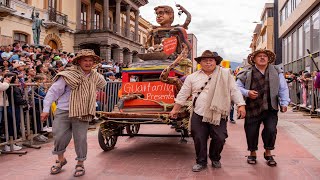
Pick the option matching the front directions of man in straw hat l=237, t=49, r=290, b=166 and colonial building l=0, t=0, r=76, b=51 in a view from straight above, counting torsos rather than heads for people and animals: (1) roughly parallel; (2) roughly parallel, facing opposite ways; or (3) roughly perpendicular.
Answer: roughly perpendicular

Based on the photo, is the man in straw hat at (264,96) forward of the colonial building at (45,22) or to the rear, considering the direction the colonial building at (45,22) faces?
forward

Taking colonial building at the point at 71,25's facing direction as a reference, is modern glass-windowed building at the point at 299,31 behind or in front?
in front

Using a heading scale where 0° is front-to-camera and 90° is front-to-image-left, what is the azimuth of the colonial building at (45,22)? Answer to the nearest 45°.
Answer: approximately 315°

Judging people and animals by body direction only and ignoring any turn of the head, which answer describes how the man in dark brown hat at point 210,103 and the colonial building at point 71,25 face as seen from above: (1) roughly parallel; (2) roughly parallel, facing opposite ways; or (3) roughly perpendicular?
roughly perpendicular

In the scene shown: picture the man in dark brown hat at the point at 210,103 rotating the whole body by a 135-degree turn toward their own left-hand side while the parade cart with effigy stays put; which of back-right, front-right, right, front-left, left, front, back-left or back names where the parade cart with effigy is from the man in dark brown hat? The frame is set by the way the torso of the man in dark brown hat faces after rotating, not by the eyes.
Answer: left

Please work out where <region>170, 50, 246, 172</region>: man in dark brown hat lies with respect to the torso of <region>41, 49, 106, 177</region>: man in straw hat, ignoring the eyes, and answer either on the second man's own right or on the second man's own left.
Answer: on the second man's own left

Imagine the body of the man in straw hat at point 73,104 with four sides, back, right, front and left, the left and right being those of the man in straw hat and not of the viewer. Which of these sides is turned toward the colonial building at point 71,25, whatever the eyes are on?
back

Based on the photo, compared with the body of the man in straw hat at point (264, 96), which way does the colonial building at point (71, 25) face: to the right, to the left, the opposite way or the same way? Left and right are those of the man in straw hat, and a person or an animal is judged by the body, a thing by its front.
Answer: to the left

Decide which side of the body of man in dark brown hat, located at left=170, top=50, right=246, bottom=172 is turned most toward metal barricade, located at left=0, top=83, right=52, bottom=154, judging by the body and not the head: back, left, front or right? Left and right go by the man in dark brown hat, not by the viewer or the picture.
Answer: right

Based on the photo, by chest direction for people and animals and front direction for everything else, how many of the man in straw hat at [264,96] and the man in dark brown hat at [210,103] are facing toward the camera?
2
